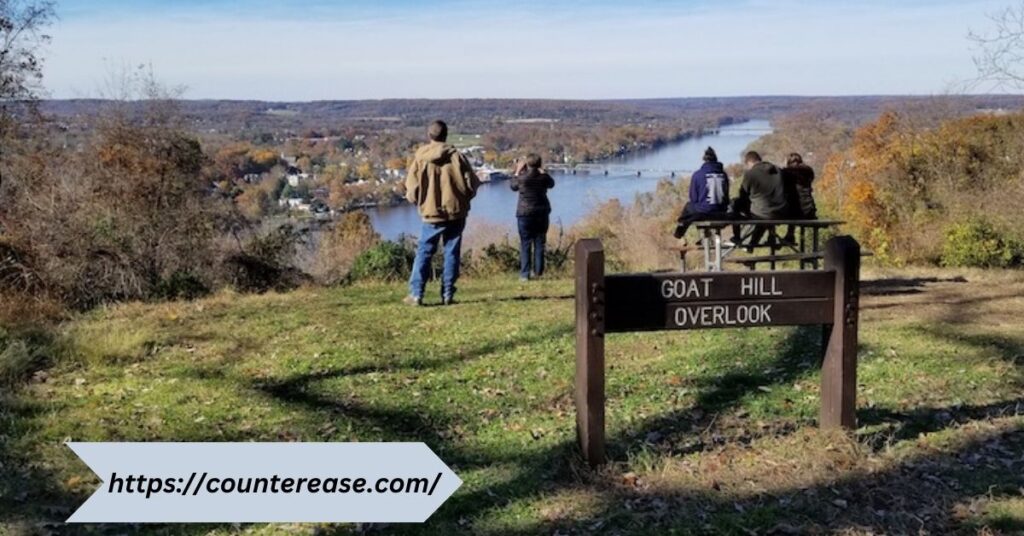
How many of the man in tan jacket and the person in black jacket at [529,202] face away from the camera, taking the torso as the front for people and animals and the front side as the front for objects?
2

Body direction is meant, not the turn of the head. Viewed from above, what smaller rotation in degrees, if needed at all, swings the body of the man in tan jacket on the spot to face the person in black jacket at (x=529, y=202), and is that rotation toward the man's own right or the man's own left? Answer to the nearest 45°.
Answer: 0° — they already face them

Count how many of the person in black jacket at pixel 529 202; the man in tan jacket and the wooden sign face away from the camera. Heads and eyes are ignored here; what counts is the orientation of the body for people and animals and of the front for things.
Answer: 2

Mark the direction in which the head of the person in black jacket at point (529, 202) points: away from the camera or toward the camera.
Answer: away from the camera

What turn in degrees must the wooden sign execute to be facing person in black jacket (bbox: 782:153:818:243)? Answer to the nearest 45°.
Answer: approximately 135° to its left

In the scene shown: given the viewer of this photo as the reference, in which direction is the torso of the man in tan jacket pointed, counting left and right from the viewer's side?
facing away from the viewer

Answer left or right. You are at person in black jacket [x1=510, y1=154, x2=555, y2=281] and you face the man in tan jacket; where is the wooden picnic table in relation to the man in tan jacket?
left

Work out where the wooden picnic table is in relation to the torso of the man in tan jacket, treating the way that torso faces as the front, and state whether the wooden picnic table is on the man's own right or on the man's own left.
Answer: on the man's own right

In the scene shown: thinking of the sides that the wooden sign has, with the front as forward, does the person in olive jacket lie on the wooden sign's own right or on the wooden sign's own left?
on the wooden sign's own left

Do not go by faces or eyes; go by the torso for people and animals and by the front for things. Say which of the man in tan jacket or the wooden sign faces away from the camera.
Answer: the man in tan jacket

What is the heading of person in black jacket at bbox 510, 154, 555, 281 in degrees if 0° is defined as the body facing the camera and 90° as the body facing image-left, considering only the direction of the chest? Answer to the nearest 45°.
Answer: approximately 180°

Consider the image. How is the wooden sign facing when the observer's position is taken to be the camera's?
facing the viewer and to the right of the viewer

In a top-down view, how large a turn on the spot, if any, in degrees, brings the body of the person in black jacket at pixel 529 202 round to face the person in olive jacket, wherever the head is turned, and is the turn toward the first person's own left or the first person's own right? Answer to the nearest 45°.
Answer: approximately 135° to the first person's own right

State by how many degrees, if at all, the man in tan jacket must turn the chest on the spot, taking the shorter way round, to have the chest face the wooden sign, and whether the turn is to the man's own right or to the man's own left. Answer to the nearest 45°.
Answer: approximately 180°
